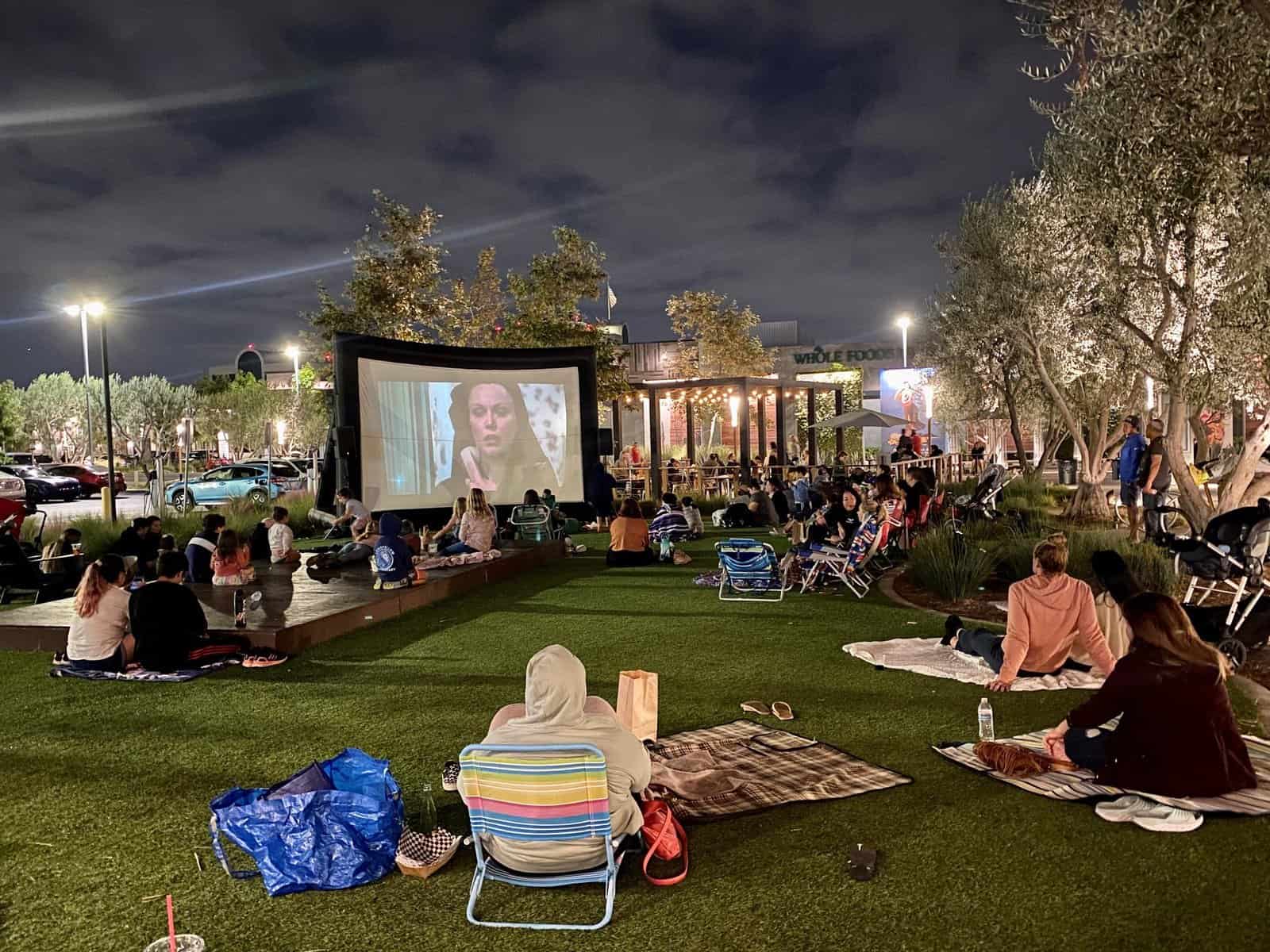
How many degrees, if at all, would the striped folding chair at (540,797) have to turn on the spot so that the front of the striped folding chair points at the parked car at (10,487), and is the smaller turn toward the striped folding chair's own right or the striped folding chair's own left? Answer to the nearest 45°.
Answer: approximately 45° to the striped folding chair's own left

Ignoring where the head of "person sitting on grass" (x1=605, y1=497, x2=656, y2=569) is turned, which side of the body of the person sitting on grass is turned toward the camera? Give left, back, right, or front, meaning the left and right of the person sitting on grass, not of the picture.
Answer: back

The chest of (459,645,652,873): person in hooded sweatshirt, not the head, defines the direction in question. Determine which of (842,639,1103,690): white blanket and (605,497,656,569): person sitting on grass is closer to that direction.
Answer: the person sitting on grass

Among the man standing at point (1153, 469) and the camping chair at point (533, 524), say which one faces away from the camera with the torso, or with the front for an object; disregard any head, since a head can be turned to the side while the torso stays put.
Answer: the camping chair

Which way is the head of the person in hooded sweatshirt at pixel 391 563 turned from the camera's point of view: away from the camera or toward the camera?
away from the camera

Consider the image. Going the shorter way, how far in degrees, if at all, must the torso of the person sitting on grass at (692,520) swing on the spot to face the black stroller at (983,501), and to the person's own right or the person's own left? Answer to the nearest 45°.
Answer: approximately 135° to the person's own right

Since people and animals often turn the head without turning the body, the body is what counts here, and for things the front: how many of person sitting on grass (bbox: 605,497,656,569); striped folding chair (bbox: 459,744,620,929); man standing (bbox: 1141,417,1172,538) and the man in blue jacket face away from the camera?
2

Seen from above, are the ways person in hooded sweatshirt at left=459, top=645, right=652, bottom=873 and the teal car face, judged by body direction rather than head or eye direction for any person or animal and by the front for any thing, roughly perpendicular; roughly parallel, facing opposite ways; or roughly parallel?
roughly perpendicular

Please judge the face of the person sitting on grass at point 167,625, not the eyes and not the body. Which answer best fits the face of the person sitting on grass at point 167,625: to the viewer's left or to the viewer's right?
to the viewer's right

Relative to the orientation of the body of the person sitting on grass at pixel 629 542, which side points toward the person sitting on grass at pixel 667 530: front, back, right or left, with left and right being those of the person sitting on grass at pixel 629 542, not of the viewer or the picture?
right

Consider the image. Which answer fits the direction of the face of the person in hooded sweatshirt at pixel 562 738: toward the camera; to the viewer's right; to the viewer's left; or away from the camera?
away from the camera

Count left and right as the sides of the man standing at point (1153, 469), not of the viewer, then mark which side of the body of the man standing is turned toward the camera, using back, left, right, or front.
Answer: left

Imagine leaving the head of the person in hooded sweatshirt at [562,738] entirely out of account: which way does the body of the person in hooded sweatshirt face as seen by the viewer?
away from the camera

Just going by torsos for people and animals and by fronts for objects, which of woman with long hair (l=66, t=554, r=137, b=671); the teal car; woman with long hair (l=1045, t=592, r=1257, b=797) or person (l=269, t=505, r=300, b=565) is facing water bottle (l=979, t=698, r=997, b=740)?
woman with long hair (l=1045, t=592, r=1257, b=797)
